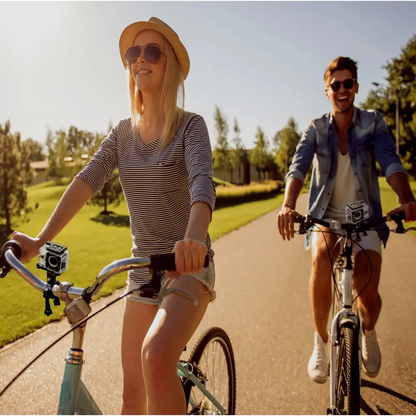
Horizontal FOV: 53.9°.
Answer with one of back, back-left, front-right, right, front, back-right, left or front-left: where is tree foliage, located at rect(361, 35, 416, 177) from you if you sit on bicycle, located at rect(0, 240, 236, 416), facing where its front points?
back

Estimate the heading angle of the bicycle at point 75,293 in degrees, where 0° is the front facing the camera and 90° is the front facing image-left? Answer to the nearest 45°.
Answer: approximately 45°

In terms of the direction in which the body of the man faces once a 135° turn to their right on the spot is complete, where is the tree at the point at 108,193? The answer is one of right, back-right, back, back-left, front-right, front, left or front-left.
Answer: front

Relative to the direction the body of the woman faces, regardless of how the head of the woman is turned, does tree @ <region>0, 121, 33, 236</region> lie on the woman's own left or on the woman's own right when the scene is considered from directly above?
on the woman's own right

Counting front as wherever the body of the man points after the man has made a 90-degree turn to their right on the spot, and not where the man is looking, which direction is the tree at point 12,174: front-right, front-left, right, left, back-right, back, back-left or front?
front-right

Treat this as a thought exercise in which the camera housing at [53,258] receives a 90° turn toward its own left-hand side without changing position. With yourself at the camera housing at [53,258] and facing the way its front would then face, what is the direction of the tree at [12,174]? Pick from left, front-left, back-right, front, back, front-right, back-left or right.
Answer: back-left

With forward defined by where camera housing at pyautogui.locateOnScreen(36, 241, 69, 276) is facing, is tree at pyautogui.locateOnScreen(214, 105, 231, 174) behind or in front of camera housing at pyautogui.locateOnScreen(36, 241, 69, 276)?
behind

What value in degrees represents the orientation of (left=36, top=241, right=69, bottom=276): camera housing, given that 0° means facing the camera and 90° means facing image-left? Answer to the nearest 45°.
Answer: approximately 45°

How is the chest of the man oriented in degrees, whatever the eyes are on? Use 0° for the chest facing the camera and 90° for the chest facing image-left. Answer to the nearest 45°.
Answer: approximately 0°

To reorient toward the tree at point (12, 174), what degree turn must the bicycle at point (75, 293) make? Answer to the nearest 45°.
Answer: approximately 135° to its right
